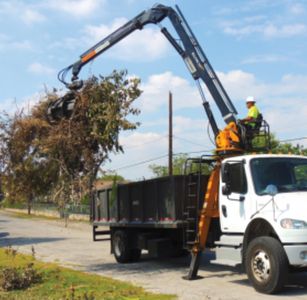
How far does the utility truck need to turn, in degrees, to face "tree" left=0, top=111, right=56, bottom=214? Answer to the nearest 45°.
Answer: approximately 180°

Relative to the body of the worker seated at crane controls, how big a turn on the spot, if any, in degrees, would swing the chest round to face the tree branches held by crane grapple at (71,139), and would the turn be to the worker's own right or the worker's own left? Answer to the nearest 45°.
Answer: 0° — they already face it

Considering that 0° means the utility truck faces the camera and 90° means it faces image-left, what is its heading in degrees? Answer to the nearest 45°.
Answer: approximately 315°

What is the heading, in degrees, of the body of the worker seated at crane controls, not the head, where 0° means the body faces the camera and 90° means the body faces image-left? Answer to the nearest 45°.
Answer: approximately 90°
